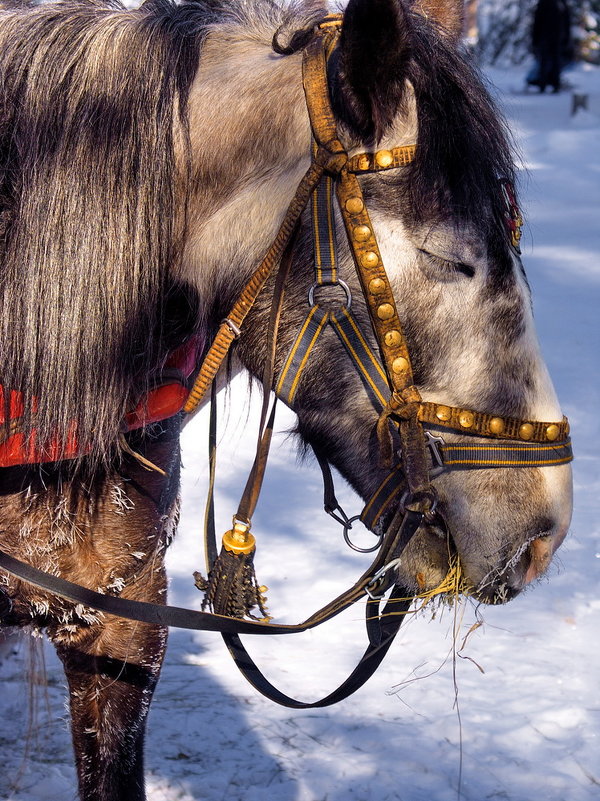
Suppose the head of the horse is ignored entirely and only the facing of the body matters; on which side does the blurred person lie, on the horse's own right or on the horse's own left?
on the horse's own left

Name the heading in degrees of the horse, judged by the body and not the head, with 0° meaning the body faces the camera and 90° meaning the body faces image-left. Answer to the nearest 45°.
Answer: approximately 270°
